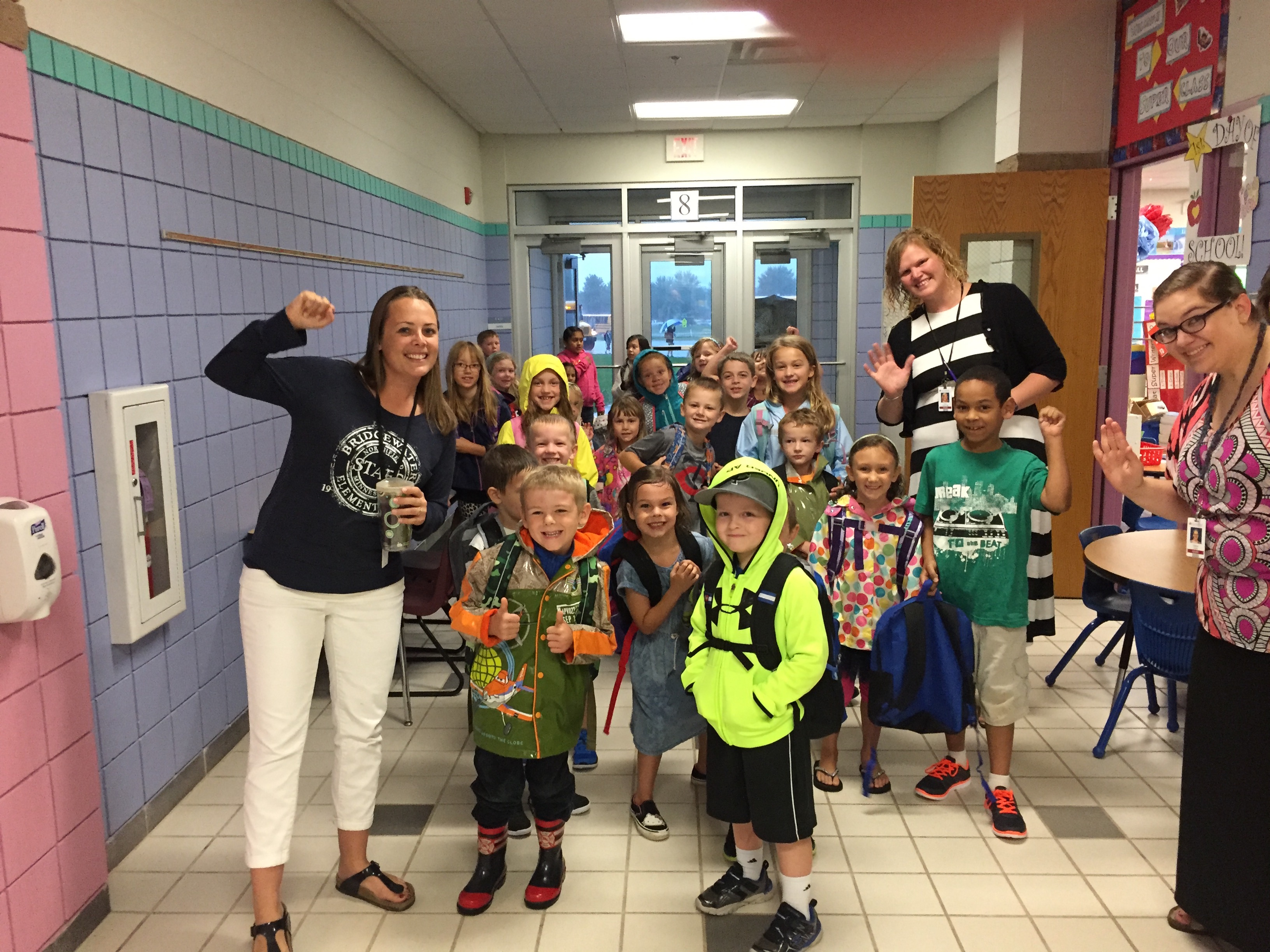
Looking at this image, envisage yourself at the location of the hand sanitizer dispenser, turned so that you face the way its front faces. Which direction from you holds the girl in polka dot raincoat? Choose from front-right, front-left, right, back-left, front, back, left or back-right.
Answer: front-left

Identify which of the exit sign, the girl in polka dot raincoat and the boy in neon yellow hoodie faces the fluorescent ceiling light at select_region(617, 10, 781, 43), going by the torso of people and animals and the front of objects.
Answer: the exit sign

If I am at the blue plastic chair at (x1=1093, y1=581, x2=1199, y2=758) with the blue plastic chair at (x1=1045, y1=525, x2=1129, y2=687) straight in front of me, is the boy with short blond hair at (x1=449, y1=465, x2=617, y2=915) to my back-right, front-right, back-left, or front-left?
back-left

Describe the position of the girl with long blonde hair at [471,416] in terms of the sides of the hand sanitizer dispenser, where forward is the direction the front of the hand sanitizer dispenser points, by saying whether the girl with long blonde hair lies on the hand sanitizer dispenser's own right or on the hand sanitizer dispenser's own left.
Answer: on the hand sanitizer dispenser's own left

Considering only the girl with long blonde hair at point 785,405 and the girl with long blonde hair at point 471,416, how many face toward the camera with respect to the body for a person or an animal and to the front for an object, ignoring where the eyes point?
2

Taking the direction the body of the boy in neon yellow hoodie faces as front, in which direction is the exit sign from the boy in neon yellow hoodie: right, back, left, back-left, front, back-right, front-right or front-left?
back-right

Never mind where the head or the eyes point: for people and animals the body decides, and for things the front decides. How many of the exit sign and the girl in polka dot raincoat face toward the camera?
2

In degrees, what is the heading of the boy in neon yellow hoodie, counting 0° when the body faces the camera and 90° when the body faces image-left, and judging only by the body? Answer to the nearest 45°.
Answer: approximately 45°

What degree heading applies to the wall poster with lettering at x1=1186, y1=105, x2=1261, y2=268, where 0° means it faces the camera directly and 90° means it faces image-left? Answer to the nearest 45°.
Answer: approximately 45°

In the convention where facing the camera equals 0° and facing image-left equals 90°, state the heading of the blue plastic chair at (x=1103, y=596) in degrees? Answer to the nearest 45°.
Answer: approximately 315°

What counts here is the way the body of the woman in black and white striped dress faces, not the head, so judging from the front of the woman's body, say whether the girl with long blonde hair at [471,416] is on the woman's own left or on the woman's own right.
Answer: on the woman's own right

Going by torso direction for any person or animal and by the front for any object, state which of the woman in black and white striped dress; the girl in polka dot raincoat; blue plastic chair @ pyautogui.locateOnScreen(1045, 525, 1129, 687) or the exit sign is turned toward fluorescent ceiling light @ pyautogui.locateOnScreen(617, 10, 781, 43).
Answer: the exit sign
